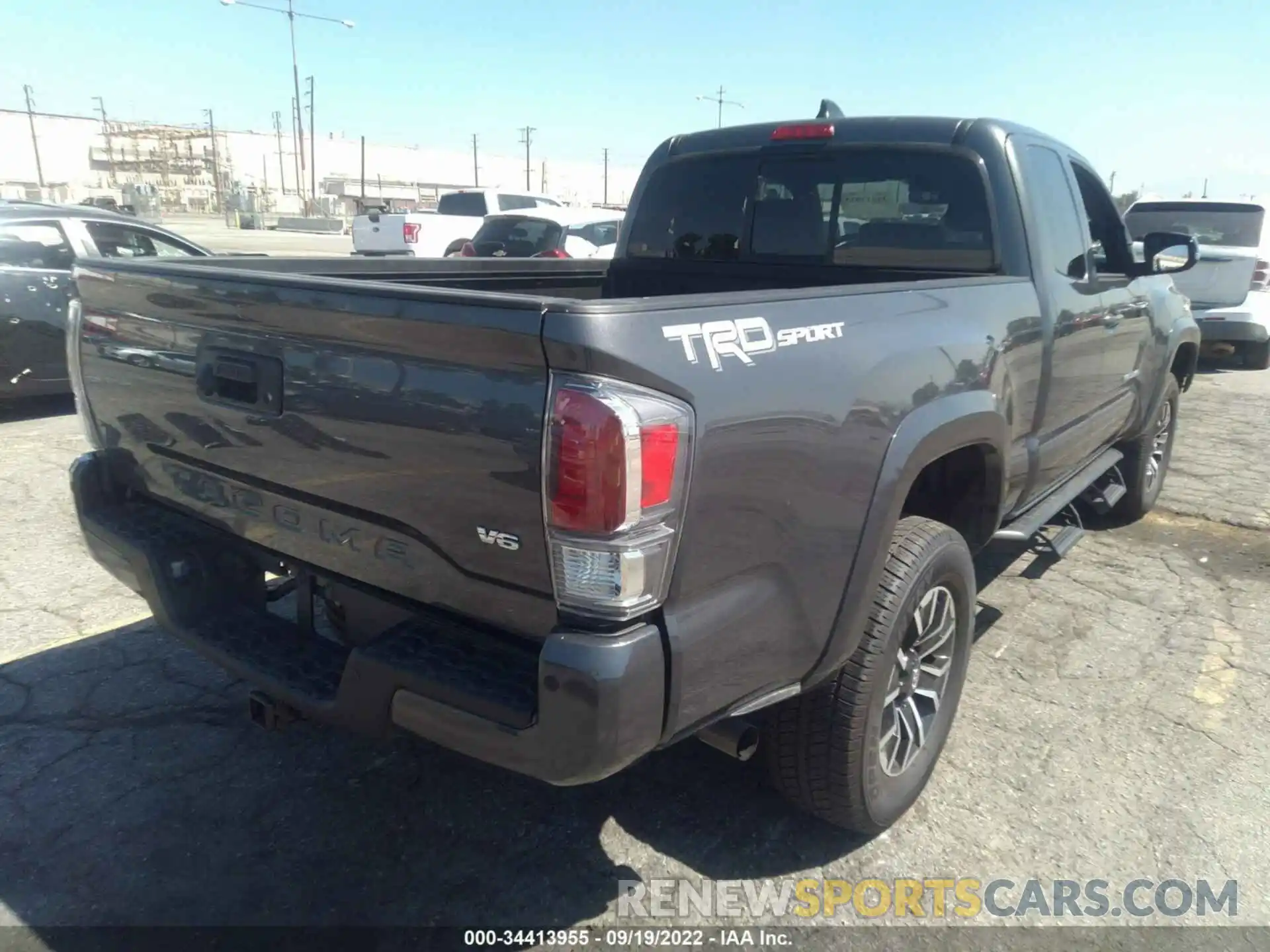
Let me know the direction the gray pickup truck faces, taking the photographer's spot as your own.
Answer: facing away from the viewer and to the right of the viewer

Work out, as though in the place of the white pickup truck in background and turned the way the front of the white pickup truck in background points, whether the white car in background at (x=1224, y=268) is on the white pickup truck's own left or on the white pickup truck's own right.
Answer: on the white pickup truck's own right

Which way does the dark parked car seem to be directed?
to the viewer's right

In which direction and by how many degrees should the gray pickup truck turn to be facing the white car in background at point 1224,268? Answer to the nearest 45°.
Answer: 0° — it already faces it

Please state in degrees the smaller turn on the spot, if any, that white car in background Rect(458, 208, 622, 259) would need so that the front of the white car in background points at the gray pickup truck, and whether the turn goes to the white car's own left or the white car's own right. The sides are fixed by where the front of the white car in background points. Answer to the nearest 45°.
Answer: approximately 135° to the white car's own right

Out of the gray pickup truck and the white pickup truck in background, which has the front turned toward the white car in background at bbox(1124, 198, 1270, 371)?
the gray pickup truck

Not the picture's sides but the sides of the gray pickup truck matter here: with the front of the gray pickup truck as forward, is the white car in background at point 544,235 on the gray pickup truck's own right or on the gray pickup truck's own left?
on the gray pickup truck's own left

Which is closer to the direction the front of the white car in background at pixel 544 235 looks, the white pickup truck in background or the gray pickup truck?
the white pickup truck in background

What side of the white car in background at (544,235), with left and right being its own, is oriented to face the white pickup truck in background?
left
